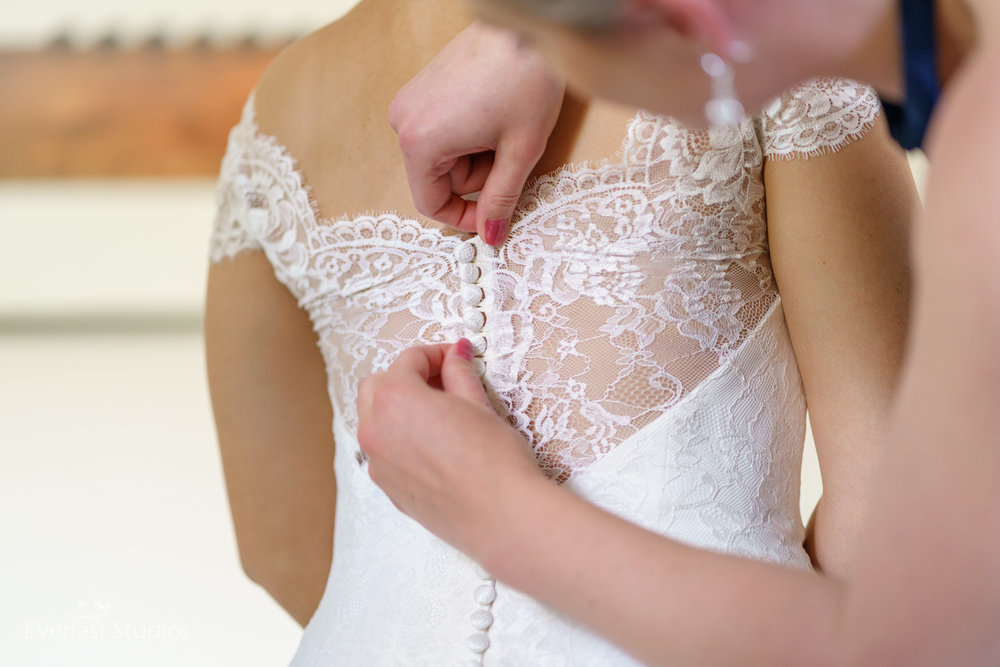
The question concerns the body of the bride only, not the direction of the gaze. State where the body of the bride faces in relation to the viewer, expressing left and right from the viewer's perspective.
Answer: facing away from the viewer and to the right of the viewer
